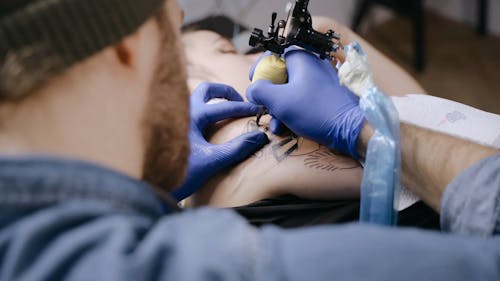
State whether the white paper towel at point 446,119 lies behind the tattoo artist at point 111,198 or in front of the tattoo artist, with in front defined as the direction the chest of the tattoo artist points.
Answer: in front

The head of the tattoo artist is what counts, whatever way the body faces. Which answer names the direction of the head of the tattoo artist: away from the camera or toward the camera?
away from the camera

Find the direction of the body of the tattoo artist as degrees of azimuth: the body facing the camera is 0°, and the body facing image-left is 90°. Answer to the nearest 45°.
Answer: approximately 225°
